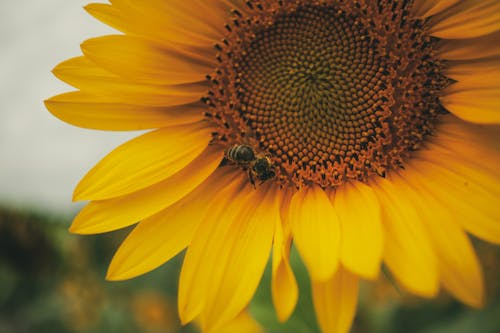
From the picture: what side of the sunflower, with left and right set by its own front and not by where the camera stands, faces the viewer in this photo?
front
